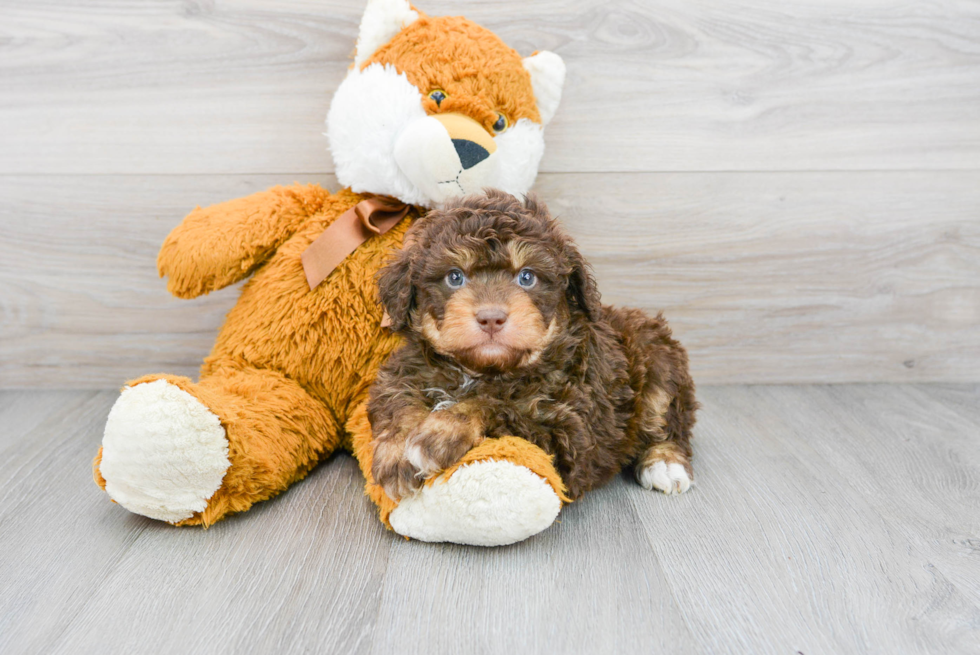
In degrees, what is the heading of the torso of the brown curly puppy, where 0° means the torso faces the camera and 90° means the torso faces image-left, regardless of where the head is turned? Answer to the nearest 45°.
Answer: approximately 45°

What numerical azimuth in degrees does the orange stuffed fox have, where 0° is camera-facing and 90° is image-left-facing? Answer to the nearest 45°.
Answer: approximately 0°
